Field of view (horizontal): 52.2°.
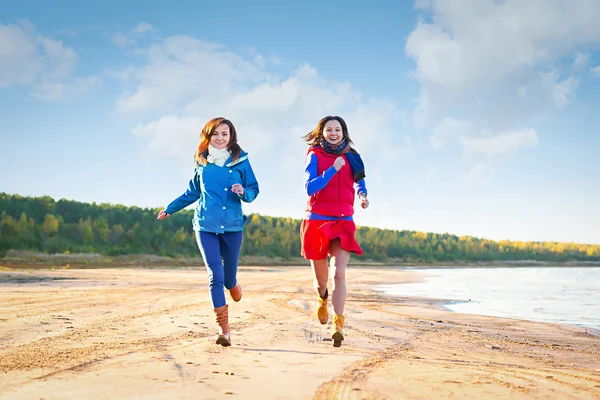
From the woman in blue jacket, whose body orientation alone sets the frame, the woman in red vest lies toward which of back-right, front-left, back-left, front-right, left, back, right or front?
left

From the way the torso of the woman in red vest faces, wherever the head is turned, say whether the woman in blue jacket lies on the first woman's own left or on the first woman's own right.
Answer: on the first woman's own right

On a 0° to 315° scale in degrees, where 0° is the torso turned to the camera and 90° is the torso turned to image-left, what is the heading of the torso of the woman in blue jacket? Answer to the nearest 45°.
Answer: approximately 0°

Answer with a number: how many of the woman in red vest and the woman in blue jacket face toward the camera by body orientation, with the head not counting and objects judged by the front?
2
